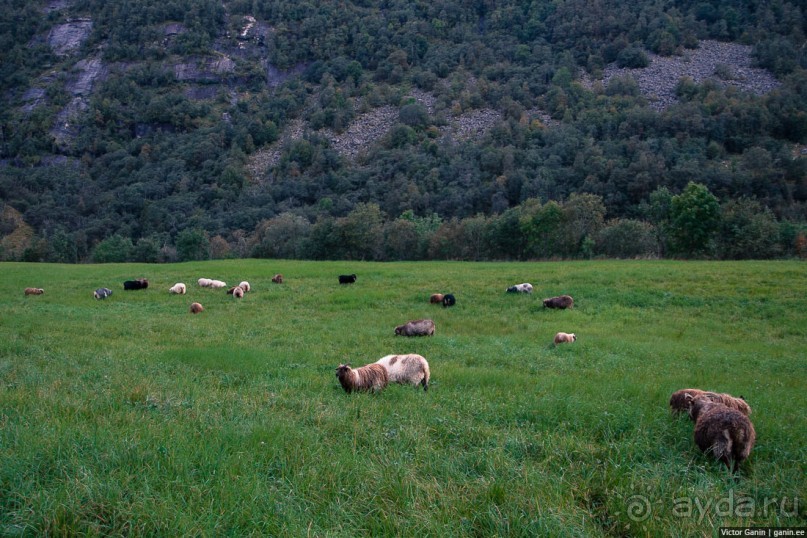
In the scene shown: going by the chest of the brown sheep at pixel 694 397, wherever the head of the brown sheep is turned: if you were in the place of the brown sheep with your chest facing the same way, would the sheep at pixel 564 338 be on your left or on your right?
on your right

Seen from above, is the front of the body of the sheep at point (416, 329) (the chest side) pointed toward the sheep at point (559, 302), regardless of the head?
no

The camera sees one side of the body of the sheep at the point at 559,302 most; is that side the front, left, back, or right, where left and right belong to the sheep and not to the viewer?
left

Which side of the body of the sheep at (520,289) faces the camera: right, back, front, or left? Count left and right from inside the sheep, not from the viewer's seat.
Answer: left

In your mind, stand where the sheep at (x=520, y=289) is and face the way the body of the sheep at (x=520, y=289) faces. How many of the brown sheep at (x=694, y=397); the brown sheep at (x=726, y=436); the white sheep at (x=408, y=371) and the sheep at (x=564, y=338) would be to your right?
0

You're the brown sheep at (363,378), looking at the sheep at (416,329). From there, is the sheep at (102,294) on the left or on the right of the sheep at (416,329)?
left

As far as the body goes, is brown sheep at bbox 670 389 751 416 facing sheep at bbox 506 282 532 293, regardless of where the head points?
no

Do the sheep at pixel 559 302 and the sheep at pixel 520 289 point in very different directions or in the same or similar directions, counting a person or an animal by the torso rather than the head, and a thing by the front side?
same or similar directions

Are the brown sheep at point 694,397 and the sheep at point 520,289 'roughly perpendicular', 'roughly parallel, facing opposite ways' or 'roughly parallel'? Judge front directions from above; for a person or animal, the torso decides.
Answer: roughly parallel

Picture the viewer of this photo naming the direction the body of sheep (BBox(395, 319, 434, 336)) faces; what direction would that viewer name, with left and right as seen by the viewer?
facing to the left of the viewer

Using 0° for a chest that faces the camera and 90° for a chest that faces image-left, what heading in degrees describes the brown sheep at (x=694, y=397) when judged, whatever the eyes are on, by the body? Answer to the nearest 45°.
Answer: approximately 90°

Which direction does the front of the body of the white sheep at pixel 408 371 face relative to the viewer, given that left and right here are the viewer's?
facing to the left of the viewer

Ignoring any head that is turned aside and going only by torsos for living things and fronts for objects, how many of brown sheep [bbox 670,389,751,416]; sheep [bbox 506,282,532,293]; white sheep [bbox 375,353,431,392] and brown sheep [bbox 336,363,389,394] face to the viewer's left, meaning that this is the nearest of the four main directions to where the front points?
4
